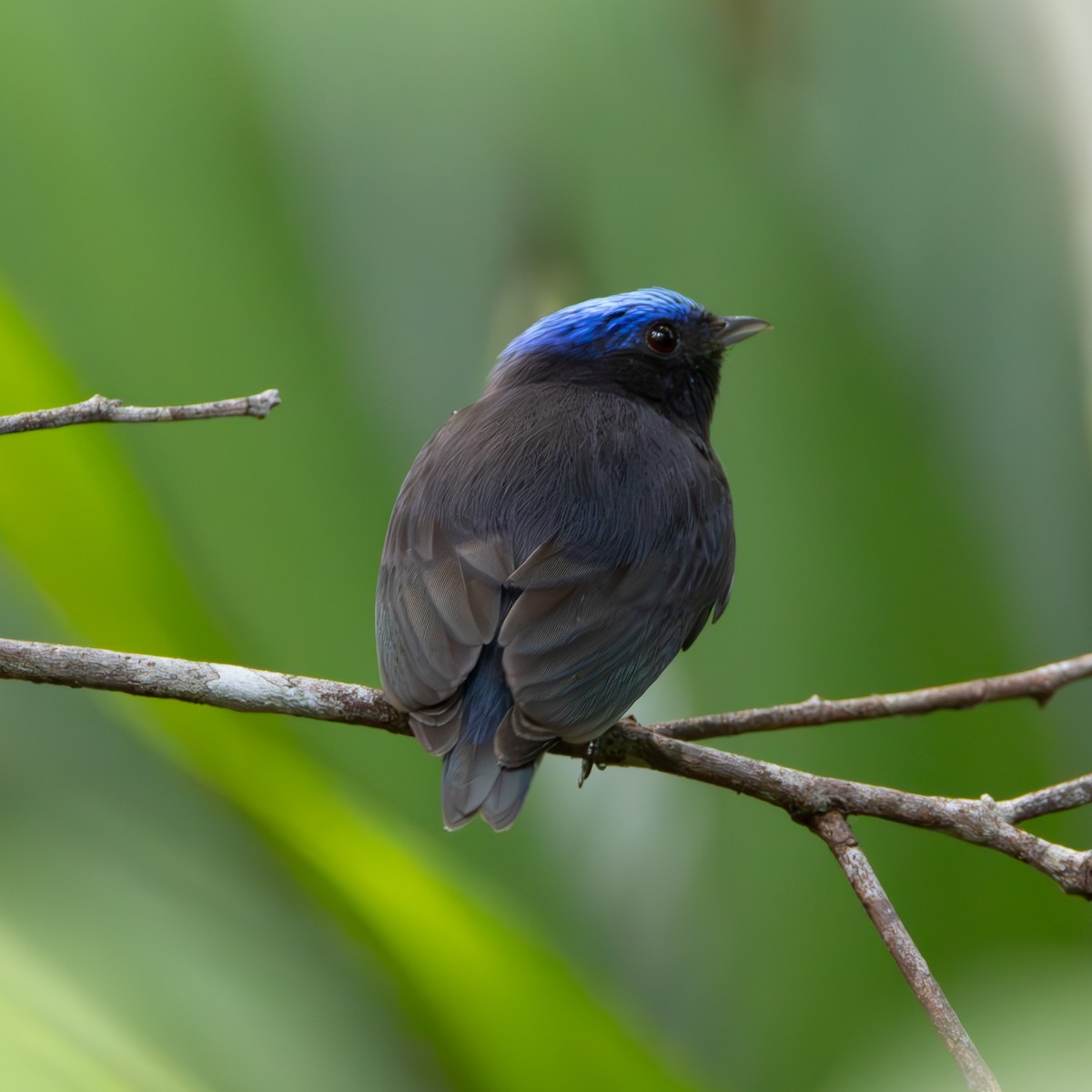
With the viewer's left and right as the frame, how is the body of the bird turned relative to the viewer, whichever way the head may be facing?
facing away from the viewer and to the right of the viewer
